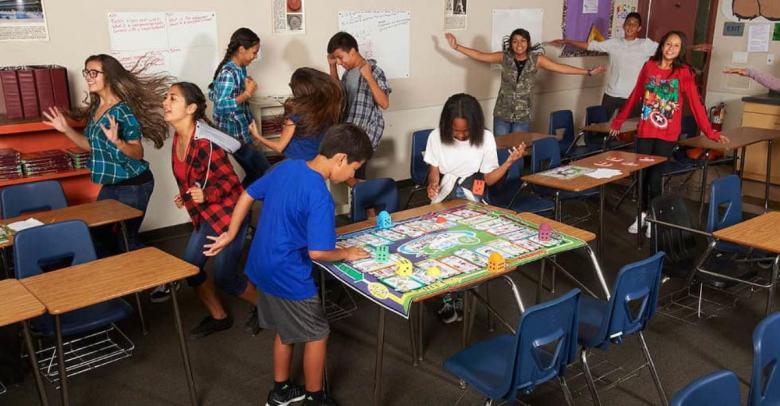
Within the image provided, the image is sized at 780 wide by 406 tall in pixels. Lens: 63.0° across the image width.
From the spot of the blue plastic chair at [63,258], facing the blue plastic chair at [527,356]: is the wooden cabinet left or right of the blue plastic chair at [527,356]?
left

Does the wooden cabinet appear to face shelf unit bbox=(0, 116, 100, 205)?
yes

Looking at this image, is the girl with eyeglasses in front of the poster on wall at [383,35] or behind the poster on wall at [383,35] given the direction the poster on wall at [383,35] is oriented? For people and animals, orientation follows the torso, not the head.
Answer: in front

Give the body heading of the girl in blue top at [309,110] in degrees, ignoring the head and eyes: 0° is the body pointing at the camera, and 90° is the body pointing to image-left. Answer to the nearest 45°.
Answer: approximately 135°

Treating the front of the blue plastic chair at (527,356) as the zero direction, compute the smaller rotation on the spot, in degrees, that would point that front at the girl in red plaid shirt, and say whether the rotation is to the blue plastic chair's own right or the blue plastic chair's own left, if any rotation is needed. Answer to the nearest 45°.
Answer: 0° — it already faces them

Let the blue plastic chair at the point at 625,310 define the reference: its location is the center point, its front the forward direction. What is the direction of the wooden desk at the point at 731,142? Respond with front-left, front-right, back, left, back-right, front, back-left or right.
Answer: front-right

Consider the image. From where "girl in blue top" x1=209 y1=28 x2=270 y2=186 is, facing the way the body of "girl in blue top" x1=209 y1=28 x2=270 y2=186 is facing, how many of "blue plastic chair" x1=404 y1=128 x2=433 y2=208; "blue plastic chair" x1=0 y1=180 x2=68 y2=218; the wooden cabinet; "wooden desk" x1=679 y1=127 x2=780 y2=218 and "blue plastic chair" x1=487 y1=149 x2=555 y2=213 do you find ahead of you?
4

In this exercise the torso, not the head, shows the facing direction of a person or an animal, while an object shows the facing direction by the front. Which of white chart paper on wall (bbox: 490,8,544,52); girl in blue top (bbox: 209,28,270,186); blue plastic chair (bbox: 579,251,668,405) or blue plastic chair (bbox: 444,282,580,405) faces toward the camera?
the white chart paper on wall

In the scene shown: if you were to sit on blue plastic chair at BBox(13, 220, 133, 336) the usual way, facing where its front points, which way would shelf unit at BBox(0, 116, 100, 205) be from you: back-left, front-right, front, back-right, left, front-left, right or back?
back-left

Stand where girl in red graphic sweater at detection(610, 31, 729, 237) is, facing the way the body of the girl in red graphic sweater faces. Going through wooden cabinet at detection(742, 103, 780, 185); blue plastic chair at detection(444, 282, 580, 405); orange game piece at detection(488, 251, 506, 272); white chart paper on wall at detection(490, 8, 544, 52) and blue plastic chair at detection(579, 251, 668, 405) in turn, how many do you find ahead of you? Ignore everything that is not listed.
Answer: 3

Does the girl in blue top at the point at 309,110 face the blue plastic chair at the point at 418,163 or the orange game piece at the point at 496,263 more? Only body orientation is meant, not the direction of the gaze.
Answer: the blue plastic chair

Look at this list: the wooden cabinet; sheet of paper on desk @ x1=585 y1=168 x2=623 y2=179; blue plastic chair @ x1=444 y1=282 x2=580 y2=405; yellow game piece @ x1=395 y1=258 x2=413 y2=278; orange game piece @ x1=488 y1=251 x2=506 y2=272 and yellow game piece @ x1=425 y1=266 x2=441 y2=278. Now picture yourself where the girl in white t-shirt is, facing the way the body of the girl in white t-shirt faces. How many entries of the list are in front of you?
4

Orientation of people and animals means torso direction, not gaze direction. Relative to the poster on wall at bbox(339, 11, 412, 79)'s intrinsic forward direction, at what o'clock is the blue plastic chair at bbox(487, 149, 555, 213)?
The blue plastic chair is roughly at 11 o'clock from the poster on wall.

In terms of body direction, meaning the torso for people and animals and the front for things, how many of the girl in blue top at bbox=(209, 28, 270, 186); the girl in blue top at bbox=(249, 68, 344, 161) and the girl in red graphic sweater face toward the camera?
1
